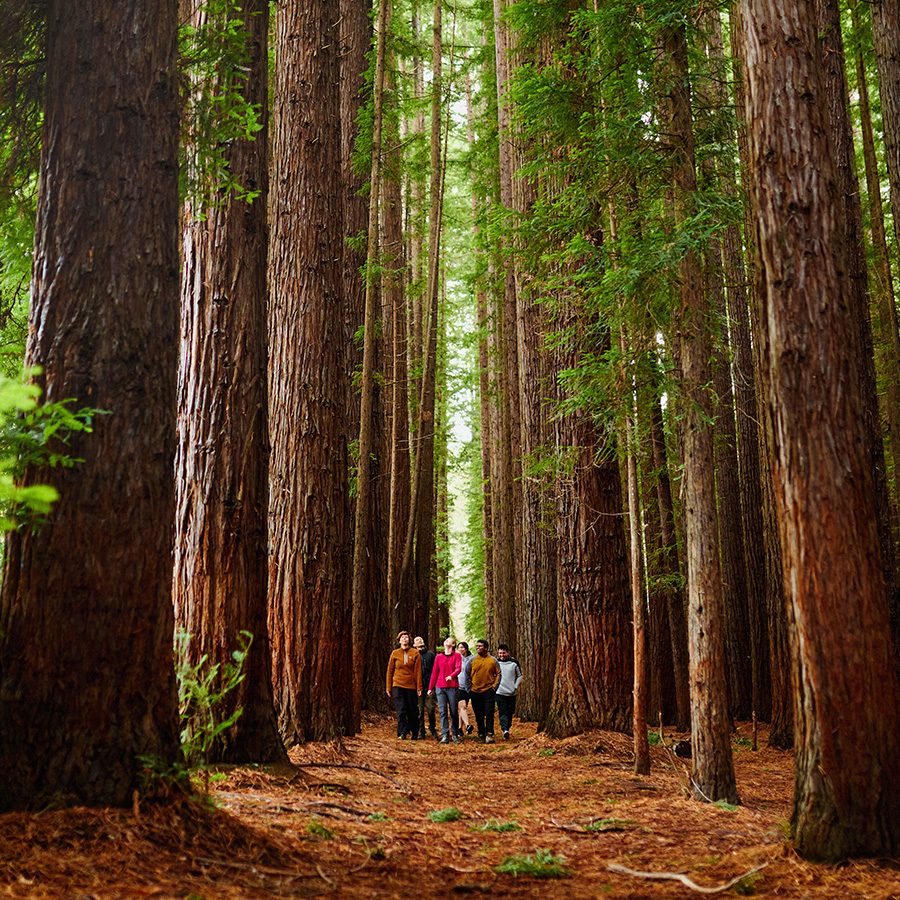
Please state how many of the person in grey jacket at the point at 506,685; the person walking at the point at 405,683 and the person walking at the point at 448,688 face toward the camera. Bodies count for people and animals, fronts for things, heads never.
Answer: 3

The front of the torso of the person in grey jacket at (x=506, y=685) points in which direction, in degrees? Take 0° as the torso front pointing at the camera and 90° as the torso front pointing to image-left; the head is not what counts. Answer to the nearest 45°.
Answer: approximately 0°

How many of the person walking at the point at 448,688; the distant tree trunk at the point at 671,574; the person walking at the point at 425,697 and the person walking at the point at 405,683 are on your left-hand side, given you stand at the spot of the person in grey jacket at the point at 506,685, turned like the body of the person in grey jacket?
1

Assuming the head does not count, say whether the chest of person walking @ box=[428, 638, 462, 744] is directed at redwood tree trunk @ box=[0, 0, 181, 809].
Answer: yes

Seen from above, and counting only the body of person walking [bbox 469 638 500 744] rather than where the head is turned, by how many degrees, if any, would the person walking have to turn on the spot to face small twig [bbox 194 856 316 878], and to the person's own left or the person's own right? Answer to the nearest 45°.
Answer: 0° — they already face it

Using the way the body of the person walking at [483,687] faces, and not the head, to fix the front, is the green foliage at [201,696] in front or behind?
in front

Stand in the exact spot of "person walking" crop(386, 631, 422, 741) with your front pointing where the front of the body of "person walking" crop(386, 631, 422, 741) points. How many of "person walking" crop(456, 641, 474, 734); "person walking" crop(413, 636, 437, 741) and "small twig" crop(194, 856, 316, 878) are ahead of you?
1

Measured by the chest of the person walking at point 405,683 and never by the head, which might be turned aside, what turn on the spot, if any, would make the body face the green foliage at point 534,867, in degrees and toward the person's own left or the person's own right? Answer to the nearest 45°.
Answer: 0° — they already face it

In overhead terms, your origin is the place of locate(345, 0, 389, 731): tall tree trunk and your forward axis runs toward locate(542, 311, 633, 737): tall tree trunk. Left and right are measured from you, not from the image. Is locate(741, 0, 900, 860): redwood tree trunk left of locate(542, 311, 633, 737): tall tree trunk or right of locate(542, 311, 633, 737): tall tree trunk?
right

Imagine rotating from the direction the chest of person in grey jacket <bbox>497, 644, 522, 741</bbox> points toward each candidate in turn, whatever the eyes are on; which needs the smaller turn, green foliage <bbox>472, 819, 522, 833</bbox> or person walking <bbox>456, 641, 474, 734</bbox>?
the green foliage
